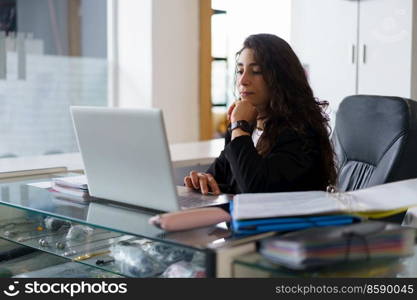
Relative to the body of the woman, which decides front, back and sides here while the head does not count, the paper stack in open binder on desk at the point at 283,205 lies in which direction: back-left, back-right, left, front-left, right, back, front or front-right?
front-left

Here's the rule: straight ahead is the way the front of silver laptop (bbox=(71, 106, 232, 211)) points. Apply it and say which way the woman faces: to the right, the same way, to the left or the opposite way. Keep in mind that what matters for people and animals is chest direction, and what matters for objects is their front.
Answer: the opposite way

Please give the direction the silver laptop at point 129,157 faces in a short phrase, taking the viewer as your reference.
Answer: facing away from the viewer and to the right of the viewer

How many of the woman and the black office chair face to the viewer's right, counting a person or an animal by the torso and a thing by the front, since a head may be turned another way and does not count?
0

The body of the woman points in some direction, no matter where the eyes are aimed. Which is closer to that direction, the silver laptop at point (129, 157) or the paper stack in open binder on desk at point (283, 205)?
the silver laptop

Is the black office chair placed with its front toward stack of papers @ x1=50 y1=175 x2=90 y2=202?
yes

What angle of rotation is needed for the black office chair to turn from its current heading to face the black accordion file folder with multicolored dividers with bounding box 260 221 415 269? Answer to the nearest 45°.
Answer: approximately 45° to its left

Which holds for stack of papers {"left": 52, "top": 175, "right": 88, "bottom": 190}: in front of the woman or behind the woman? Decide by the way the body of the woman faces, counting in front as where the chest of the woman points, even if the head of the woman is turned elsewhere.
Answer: in front
